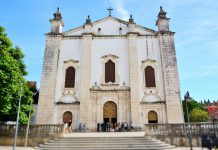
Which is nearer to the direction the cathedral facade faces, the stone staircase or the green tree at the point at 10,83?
the stone staircase

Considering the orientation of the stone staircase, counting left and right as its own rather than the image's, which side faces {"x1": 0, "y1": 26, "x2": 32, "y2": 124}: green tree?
right

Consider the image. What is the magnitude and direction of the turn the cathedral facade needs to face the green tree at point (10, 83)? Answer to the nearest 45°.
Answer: approximately 45° to its right

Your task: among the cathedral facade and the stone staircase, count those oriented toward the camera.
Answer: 2

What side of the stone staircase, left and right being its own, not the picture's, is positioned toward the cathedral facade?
back

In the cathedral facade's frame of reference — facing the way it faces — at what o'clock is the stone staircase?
The stone staircase is roughly at 12 o'clock from the cathedral facade.

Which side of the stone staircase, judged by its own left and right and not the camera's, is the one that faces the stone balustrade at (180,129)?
left

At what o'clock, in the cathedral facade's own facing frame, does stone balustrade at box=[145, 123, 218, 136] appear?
The stone balustrade is roughly at 11 o'clock from the cathedral facade.
